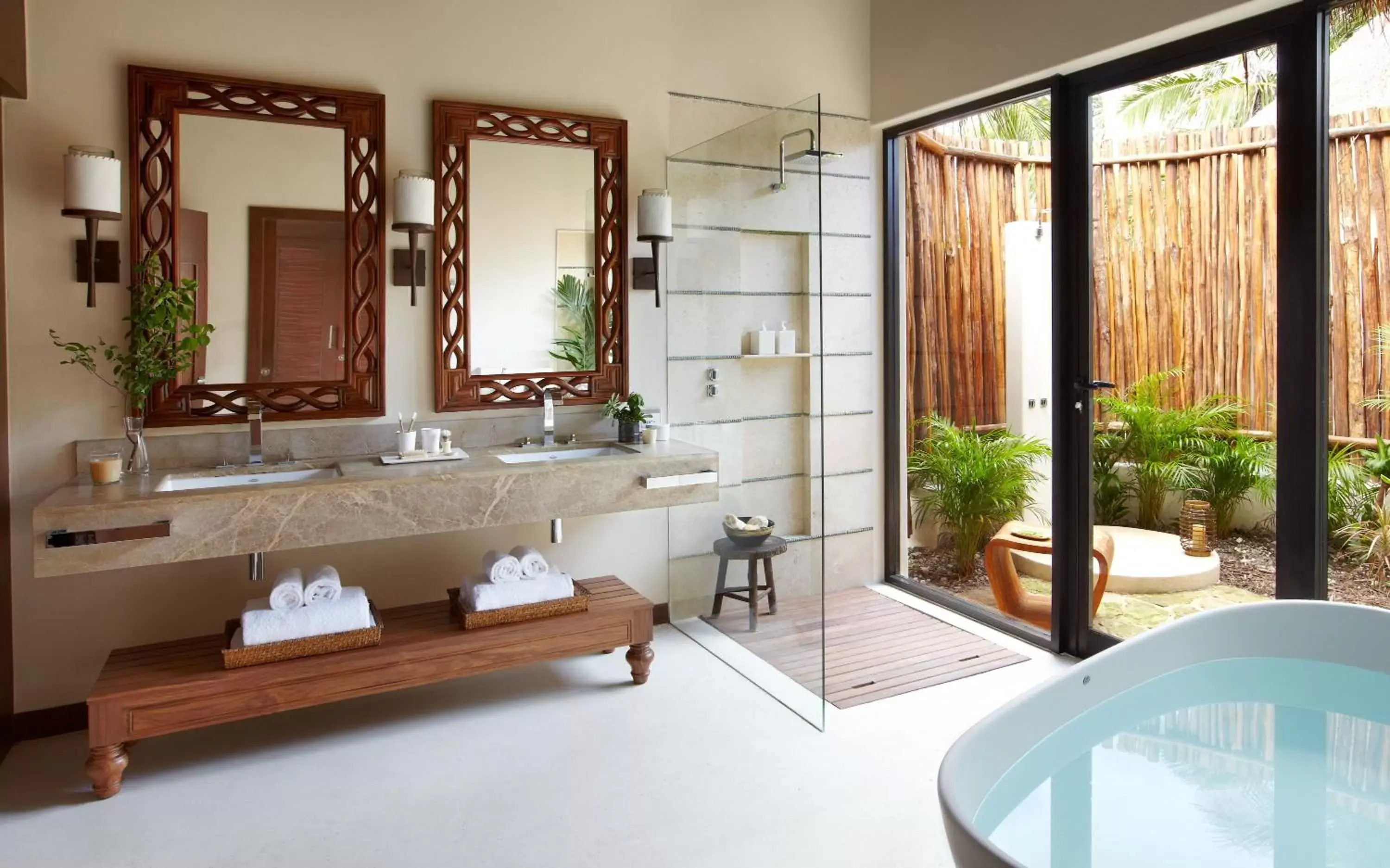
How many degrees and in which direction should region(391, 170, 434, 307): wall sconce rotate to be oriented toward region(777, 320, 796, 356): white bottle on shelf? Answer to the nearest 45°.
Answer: approximately 90° to its left

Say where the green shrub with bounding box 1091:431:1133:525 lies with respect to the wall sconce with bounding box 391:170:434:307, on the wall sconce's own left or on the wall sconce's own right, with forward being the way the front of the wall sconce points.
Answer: on the wall sconce's own left

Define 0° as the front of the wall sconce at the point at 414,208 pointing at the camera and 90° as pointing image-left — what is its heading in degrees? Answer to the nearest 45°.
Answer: approximately 0°

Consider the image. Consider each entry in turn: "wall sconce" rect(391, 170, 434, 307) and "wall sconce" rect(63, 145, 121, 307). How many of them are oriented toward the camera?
2

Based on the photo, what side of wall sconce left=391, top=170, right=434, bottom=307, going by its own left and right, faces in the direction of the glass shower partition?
left

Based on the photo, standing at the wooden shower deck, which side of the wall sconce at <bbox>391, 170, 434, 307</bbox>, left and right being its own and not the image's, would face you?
left

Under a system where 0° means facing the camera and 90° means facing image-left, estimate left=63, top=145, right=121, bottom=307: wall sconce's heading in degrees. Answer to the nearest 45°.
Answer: approximately 0°
